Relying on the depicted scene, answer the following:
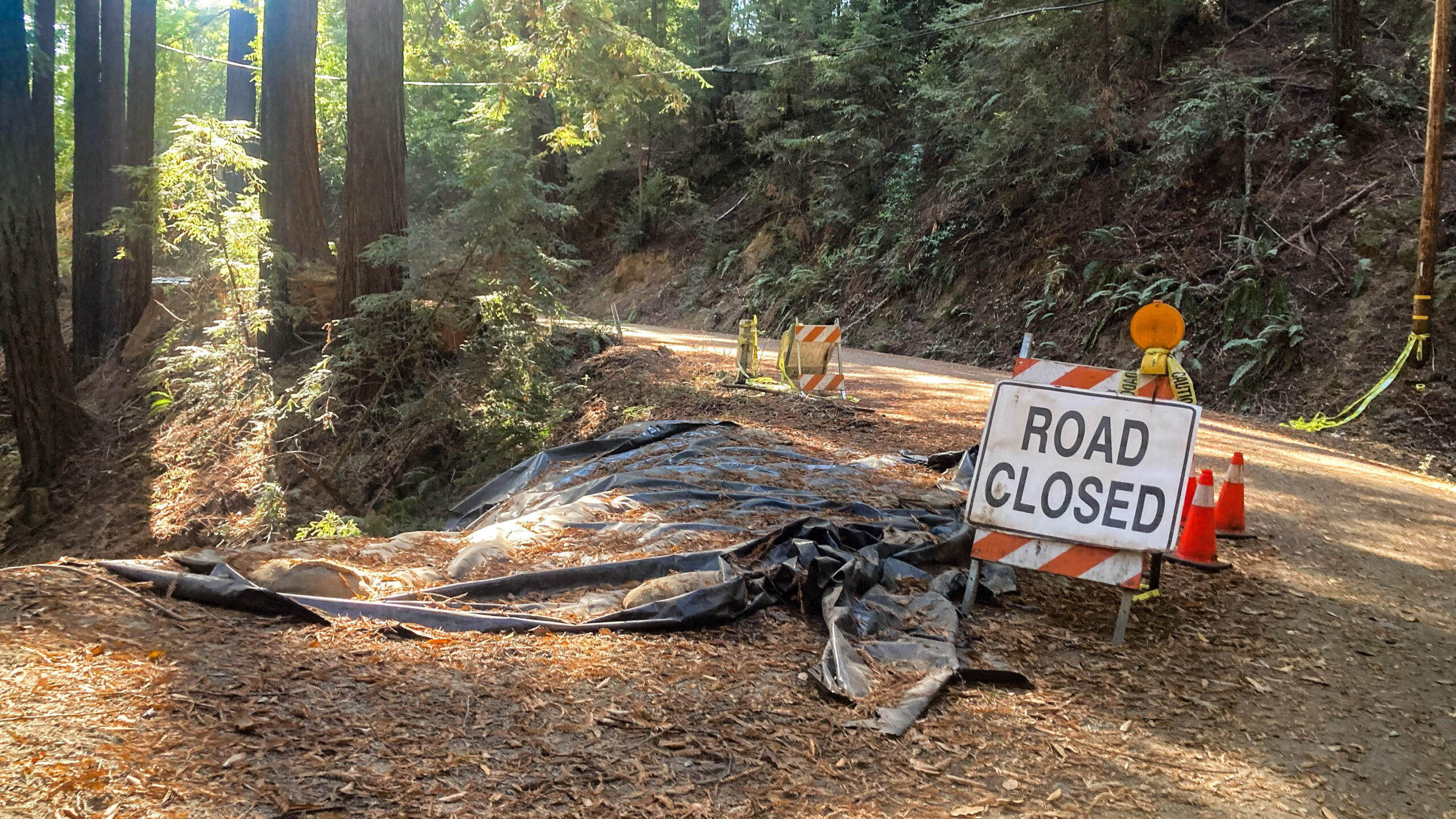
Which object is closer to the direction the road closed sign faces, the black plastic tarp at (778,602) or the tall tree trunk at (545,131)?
the black plastic tarp

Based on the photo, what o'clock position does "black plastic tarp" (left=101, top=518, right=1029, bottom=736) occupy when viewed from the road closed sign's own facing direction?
The black plastic tarp is roughly at 2 o'clock from the road closed sign.

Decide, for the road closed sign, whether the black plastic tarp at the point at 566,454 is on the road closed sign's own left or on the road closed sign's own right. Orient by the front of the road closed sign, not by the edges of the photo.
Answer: on the road closed sign's own right

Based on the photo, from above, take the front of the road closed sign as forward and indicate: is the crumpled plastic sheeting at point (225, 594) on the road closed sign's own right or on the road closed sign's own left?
on the road closed sign's own right

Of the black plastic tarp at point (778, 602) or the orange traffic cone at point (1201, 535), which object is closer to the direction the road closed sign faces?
the black plastic tarp

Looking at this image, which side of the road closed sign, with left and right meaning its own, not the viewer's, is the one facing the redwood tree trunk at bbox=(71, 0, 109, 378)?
right

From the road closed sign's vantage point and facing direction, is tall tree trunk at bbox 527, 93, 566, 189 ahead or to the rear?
to the rear

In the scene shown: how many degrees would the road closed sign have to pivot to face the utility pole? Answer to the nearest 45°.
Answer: approximately 180°

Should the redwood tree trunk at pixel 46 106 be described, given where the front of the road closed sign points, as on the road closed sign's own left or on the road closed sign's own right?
on the road closed sign's own right

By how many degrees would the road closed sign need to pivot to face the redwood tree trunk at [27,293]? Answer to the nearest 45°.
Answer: approximately 90° to its right

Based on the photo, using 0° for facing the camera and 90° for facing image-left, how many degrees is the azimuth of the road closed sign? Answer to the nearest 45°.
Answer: approximately 0°

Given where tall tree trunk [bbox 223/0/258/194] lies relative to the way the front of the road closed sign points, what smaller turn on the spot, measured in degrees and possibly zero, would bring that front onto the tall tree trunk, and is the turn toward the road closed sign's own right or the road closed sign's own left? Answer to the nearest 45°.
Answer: approximately 135° to the road closed sign's own right

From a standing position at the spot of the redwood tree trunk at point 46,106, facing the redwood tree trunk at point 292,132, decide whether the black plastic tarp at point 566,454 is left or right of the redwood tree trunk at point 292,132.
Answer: right
